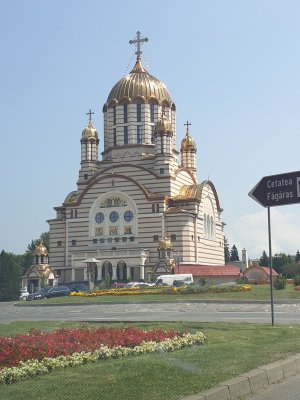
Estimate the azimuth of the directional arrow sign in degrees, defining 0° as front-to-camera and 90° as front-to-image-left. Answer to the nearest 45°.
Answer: approximately 0°
